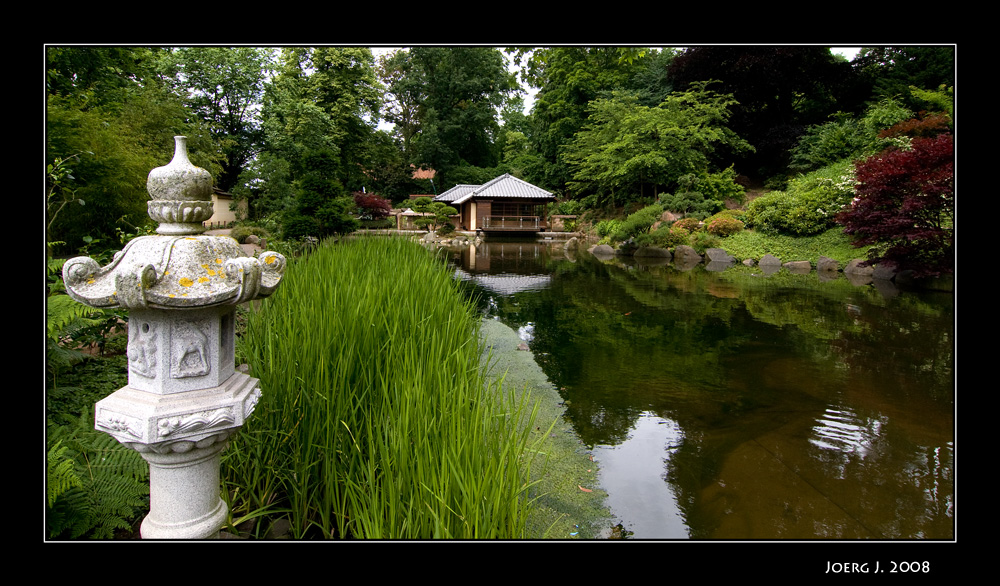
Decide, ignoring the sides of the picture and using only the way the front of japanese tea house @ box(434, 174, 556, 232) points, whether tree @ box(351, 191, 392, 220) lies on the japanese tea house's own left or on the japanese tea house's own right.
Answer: on the japanese tea house's own right

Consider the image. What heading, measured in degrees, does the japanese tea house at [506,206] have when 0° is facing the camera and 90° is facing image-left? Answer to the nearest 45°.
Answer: approximately 0°
